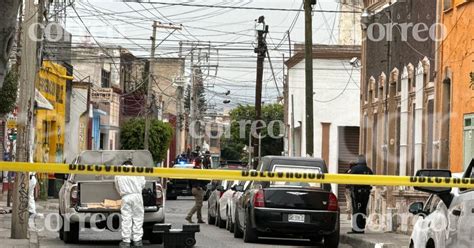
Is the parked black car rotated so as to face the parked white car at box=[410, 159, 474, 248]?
no

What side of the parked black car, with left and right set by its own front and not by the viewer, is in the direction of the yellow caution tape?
back

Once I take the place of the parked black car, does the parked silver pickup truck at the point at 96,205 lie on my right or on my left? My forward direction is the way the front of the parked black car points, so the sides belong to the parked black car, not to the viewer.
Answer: on my left

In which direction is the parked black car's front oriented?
away from the camera

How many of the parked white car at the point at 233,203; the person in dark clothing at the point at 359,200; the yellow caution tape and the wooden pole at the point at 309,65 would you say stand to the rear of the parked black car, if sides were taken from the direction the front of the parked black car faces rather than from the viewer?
1

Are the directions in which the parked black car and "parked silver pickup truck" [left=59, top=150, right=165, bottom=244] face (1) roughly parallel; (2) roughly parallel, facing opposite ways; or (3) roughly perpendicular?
roughly parallel

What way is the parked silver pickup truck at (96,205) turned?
away from the camera

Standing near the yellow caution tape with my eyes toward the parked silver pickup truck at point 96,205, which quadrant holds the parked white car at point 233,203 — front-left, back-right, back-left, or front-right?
front-right
